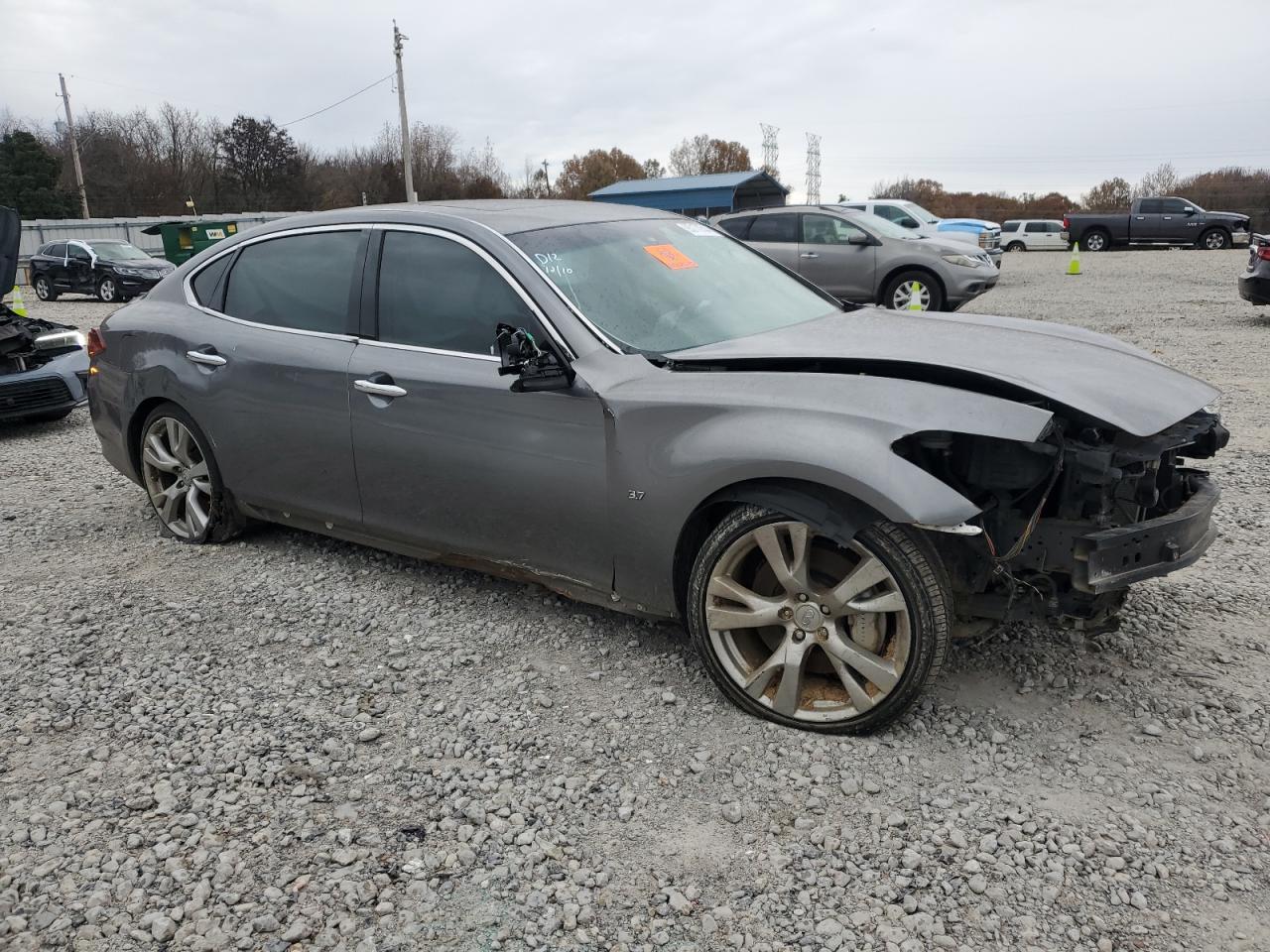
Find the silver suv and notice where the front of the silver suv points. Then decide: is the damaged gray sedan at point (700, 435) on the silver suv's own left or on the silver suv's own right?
on the silver suv's own right

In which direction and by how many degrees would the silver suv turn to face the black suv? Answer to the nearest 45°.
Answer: approximately 135° to its right

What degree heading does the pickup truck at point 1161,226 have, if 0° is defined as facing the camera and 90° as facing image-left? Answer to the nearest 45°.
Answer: approximately 270°

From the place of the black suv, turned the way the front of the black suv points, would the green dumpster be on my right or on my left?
on my left

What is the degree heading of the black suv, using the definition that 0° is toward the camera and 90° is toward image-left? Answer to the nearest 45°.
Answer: approximately 315°

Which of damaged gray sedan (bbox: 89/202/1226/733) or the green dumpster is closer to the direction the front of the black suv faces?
the damaged gray sedan

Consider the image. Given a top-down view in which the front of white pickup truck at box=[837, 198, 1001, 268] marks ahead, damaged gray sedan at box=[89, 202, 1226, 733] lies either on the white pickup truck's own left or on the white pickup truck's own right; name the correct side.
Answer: on the white pickup truck's own right

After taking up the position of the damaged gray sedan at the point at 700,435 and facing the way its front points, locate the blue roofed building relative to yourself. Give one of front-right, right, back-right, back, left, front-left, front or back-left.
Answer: back-left

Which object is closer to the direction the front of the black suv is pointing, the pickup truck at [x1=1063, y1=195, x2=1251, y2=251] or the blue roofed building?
the pickup truck

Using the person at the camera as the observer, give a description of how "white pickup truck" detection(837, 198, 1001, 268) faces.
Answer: facing the viewer and to the right of the viewer

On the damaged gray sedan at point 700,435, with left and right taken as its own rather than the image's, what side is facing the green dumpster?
back
